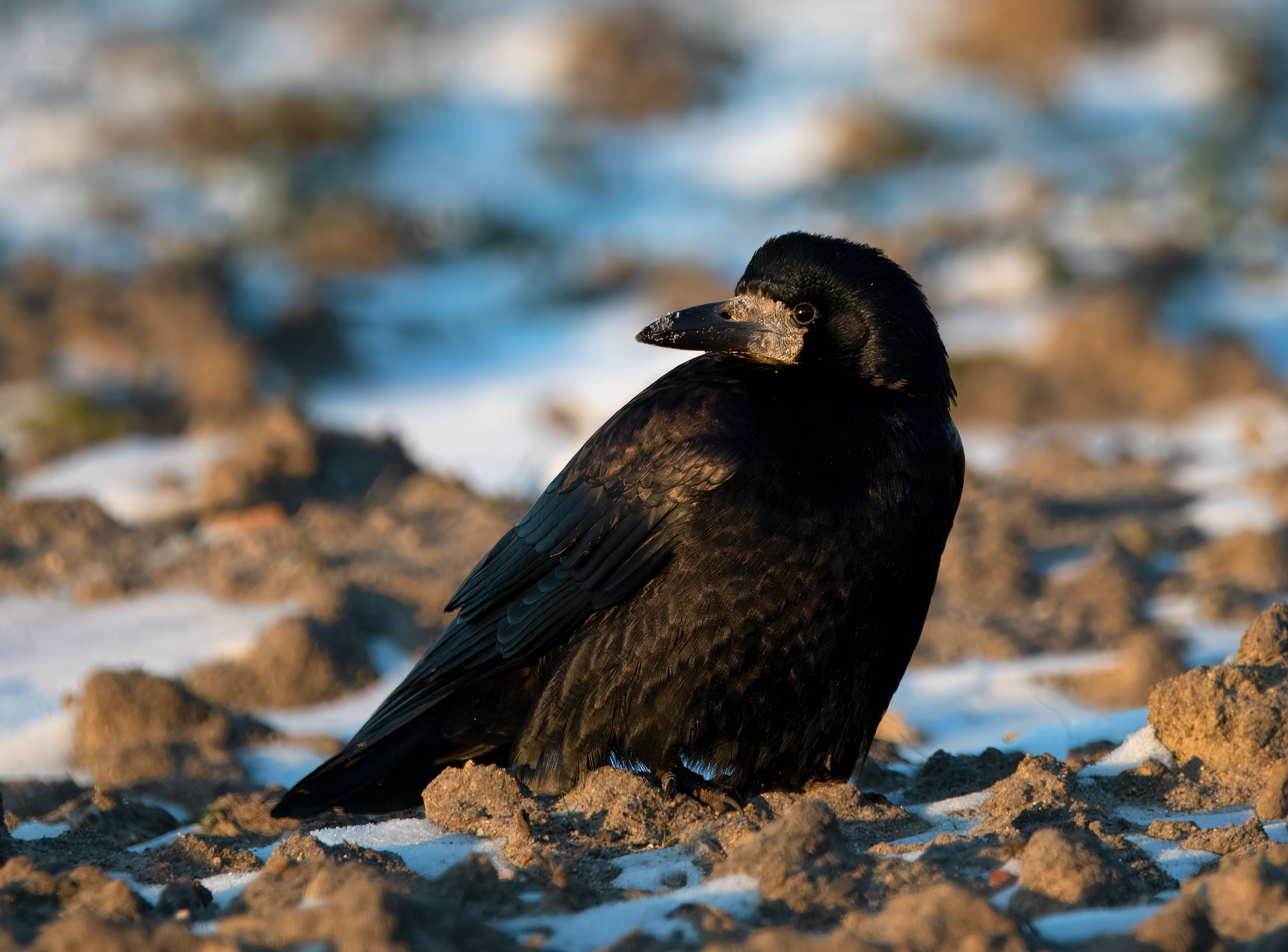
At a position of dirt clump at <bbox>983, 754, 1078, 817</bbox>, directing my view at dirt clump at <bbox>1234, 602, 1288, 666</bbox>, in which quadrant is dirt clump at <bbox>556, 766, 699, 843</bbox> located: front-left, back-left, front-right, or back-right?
back-left

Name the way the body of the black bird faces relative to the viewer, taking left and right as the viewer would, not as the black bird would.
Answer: facing the viewer and to the right of the viewer

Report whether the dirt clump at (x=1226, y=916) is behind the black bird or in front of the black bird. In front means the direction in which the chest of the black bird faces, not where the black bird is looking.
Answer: in front

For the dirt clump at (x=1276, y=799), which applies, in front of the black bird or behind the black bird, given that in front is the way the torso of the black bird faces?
in front

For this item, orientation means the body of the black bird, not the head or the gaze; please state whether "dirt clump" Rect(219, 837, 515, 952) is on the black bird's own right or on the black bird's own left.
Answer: on the black bird's own right

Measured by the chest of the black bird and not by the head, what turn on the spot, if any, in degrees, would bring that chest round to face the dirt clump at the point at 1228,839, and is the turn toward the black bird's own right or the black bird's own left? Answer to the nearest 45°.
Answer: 0° — it already faces it

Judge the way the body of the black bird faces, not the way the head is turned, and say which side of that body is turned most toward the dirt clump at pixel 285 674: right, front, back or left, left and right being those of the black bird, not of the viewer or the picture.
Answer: back

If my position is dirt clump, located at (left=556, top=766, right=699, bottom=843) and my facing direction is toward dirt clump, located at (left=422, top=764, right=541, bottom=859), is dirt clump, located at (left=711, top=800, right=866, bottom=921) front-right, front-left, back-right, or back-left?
back-left

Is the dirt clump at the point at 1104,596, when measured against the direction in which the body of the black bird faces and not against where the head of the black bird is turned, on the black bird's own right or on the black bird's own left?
on the black bird's own left

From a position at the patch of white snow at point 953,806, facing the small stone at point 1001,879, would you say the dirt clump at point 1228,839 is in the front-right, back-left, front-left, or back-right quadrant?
front-left
